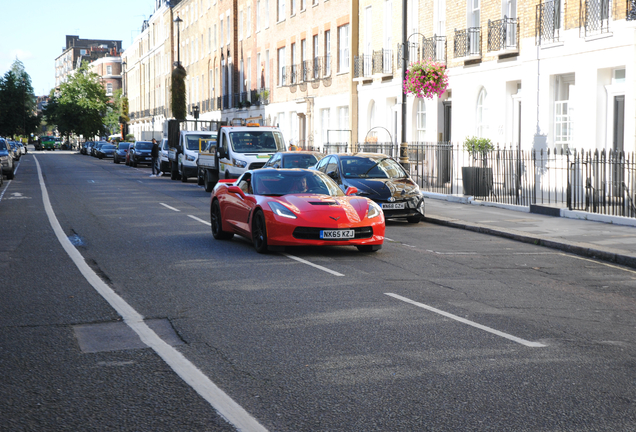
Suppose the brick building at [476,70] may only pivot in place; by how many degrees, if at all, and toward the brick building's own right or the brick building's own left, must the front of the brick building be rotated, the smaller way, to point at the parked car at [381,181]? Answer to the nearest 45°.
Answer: approximately 45° to the brick building's own left

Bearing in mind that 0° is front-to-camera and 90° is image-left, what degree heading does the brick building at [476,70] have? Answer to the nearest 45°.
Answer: approximately 45°

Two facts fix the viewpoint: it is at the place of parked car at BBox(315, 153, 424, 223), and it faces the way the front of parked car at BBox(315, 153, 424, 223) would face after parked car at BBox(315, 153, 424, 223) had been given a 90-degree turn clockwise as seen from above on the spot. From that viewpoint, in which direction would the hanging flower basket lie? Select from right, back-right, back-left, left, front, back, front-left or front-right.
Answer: back-right

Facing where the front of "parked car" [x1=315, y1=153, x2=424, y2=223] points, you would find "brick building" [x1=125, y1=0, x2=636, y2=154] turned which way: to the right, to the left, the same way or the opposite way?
to the right

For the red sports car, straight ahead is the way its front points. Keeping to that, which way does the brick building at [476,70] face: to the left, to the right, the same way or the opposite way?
to the right

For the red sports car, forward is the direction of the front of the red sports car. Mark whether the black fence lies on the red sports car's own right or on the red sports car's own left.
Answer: on the red sports car's own left

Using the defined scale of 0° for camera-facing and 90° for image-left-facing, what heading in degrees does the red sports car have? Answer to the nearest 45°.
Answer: approximately 315°

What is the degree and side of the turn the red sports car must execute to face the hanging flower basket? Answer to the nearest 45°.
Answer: approximately 135° to its left

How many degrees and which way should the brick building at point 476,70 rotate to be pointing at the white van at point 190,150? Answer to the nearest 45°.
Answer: approximately 90° to its right

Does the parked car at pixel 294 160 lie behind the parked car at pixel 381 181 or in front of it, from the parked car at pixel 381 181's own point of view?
behind
